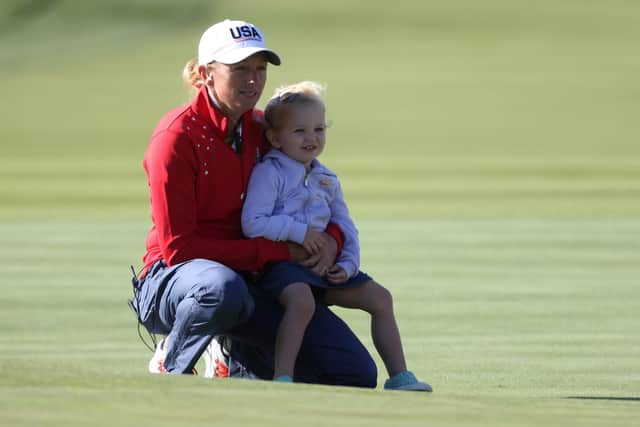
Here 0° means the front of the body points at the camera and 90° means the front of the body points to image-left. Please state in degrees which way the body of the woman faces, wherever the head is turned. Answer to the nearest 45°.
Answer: approximately 315°

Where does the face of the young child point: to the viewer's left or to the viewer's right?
to the viewer's right

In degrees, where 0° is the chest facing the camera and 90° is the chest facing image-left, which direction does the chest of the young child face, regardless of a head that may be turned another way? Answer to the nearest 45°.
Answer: approximately 315°

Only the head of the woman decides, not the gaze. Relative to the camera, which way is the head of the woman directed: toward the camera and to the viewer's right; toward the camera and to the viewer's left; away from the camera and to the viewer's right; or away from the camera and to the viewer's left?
toward the camera and to the viewer's right
